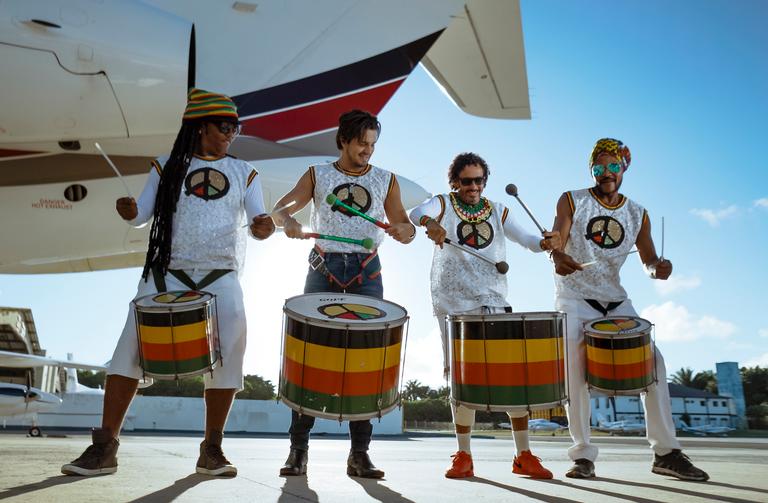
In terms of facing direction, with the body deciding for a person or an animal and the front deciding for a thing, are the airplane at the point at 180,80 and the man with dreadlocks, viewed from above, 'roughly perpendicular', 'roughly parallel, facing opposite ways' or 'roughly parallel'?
roughly perpendicular

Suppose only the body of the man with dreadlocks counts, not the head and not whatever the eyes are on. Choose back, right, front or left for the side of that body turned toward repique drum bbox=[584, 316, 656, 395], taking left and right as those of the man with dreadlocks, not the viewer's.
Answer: left

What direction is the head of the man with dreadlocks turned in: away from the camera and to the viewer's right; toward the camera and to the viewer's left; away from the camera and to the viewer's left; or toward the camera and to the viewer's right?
toward the camera and to the viewer's right

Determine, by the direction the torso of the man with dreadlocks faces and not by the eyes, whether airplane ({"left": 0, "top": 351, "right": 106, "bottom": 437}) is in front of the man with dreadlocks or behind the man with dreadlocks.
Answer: behind

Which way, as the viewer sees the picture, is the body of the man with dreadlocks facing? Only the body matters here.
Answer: toward the camera

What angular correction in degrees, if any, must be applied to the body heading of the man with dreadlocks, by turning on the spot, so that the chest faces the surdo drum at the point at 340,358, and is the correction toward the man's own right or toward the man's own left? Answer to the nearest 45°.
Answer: approximately 45° to the man's own left

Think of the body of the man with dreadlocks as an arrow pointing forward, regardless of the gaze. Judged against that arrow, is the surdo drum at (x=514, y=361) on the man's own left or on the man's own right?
on the man's own left

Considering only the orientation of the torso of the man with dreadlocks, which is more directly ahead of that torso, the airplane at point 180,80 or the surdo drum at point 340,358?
the surdo drum

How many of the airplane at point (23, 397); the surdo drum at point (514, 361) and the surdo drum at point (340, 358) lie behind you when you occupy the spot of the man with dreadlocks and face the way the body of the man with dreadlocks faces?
1
